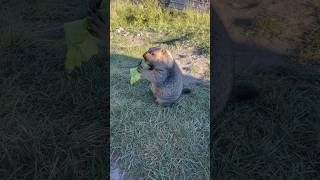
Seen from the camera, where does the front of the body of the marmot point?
to the viewer's left
